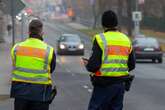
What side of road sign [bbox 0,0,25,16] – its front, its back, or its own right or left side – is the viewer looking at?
back

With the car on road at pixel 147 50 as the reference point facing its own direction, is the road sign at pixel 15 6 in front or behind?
behind

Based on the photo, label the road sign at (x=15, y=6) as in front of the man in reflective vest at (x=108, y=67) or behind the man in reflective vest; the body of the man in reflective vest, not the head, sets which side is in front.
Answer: in front

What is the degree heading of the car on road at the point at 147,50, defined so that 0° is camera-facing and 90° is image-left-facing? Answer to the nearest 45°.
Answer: approximately 180°

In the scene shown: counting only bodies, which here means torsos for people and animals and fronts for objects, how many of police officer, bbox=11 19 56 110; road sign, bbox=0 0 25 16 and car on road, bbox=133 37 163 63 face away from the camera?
3

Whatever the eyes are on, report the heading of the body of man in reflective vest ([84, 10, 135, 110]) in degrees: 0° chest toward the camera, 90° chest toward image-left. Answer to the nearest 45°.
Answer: approximately 135°

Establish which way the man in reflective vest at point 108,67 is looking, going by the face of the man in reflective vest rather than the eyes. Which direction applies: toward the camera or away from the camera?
away from the camera

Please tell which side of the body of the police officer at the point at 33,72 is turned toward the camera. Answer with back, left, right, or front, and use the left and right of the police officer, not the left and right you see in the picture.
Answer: back

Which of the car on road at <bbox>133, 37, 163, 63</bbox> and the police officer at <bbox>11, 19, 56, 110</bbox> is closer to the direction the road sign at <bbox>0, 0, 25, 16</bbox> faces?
the car on road
